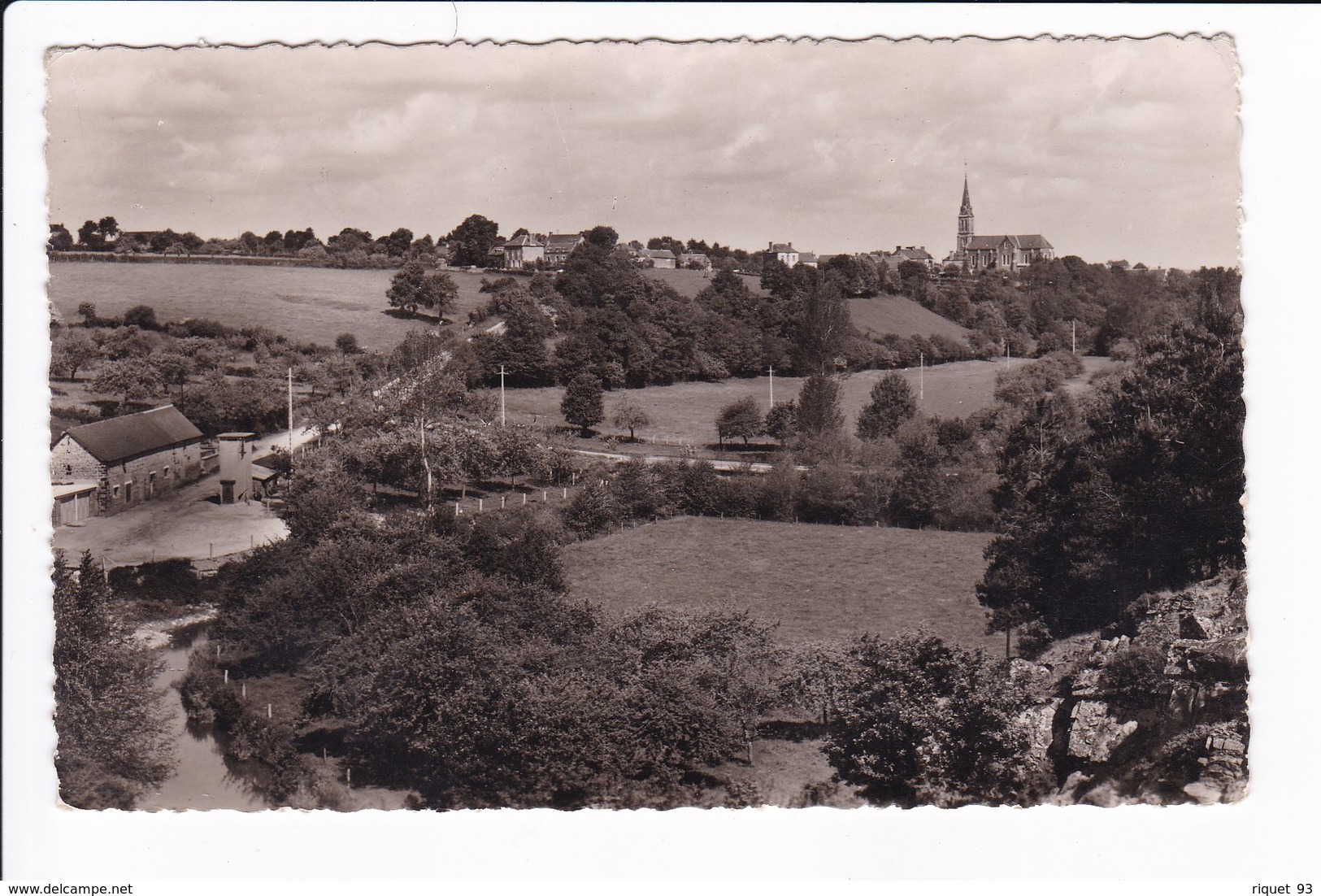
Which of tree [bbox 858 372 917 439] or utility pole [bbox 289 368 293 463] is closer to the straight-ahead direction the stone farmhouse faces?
the tree

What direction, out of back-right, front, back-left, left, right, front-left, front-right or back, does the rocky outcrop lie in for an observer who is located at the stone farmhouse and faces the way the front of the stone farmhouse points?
front

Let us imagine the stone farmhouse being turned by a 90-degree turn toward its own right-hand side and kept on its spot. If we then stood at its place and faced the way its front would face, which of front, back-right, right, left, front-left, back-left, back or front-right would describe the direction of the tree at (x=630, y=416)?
back-left

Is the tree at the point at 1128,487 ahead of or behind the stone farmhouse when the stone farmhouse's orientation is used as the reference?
ahead

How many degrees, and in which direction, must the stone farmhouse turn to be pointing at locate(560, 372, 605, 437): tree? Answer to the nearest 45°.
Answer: approximately 45° to its left

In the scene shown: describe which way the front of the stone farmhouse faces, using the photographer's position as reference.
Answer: facing the viewer and to the right of the viewer

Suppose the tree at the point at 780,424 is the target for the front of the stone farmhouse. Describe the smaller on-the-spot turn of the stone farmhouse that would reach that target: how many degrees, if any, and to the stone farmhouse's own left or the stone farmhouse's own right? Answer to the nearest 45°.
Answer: approximately 45° to the stone farmhouse's own left
